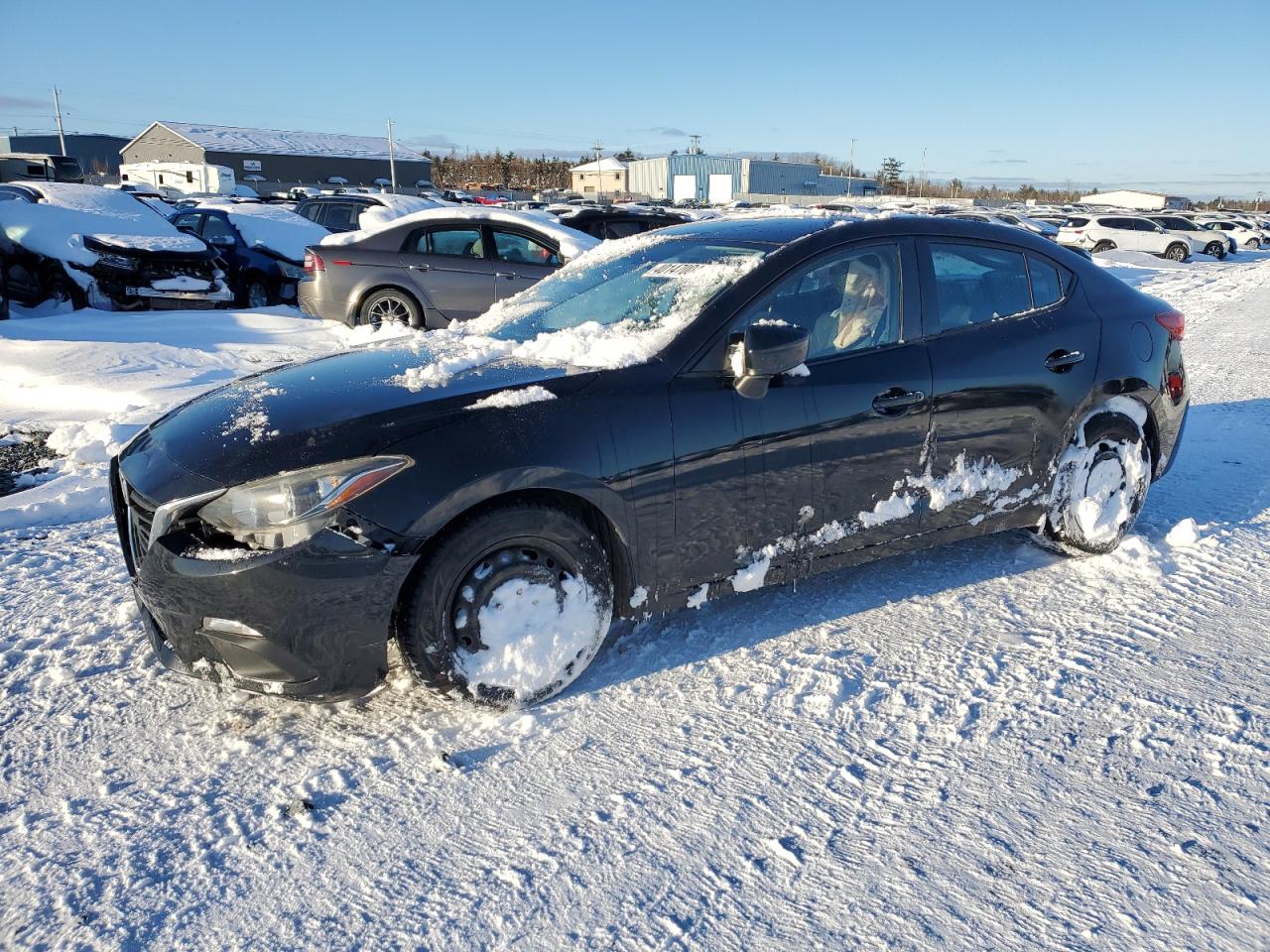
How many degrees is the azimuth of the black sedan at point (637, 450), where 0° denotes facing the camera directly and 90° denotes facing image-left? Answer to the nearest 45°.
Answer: approximately 45°

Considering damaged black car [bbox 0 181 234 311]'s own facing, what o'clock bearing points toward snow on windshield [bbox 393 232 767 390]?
The snow on windshield is roughly at 1 o'clock from the damaged black car.

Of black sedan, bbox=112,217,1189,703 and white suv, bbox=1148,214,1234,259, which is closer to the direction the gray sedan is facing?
the white suv

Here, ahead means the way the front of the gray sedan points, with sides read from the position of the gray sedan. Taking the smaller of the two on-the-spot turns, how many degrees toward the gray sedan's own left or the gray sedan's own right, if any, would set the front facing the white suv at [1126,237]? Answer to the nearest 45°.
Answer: approximately 45° to the gray sedan's own left

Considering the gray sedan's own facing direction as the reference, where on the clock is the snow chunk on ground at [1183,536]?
The snow chunk on ground is roughly at 2 o'clock from the gray sedan.

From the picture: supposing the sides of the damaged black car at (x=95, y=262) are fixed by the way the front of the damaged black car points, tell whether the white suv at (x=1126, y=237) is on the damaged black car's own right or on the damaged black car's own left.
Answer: on the damaged black car's own left

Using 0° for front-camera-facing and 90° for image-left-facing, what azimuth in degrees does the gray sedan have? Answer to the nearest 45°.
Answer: approximately 270°

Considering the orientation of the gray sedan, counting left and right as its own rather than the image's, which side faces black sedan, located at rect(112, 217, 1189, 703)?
right

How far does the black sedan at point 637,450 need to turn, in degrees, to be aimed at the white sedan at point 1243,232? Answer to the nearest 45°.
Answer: approximately 180°

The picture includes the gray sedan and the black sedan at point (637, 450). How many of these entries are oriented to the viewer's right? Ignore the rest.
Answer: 1

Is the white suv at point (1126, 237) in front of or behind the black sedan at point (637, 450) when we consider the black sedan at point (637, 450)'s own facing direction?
behind

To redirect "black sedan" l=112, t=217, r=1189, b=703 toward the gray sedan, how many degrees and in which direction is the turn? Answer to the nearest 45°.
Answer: approximately 135° to its right

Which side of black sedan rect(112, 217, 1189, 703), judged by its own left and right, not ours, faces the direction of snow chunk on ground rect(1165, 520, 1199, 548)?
back

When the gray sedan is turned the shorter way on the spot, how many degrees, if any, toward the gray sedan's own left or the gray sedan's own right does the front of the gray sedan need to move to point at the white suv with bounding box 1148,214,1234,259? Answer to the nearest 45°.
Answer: approximately 45° to the gray sedan's own left
